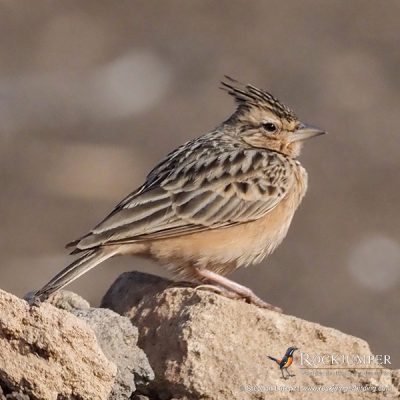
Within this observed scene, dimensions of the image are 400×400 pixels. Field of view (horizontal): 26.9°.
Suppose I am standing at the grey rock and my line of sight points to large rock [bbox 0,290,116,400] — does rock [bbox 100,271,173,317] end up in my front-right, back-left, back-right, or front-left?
back-right

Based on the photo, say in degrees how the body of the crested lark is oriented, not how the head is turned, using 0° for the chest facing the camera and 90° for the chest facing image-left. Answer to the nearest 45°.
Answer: approximately 270°
